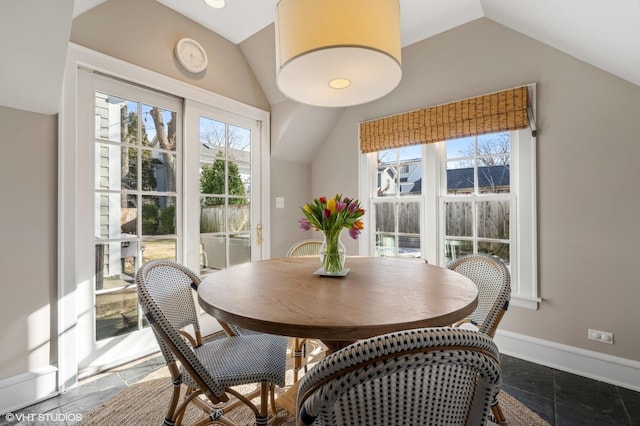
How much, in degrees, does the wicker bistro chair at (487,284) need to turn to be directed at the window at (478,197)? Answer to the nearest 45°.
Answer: approximately 135° to its right

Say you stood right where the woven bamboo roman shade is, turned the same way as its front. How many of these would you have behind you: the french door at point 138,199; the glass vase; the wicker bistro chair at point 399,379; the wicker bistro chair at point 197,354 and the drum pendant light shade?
0

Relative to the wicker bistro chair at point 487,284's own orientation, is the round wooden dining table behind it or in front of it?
in front

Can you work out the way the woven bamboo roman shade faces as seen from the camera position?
facing the viewer and to the left of the viewer

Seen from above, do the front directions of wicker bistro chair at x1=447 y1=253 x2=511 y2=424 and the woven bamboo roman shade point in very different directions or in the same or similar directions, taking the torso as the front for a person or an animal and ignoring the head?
same or similar directions

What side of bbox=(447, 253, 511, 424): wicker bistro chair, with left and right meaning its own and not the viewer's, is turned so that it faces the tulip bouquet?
front

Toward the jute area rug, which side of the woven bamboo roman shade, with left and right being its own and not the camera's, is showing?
front

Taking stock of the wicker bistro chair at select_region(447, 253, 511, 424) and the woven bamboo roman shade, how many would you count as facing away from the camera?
0

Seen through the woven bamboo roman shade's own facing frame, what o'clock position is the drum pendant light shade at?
The drum pendant light shade is roughly at 11 o'clock from the woven bamboo roman shade.

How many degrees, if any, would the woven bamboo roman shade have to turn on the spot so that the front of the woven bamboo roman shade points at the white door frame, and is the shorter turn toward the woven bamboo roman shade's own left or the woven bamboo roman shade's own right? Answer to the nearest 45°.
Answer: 0° — it already faces it

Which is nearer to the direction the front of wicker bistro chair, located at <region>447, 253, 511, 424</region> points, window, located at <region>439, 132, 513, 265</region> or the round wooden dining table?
the round wooden dining table

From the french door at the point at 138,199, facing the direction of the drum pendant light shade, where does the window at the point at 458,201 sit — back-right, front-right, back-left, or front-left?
front-left

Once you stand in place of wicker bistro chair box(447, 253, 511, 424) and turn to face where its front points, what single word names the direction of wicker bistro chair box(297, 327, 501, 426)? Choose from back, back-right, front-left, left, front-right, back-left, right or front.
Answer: front-left
